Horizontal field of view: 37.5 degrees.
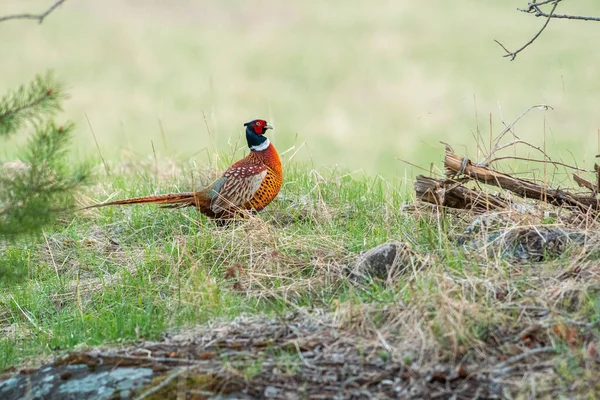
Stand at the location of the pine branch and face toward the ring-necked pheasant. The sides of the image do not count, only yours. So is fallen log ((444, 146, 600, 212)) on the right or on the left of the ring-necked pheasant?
right

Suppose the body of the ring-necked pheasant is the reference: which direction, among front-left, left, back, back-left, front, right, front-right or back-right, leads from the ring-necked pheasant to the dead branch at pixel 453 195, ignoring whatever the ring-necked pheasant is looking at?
front-right

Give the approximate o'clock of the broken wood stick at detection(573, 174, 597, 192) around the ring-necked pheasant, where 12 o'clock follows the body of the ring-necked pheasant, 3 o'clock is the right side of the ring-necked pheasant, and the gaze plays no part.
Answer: The broken wood stick is roughly at 1 o'clock from the ring-necked pheasant.

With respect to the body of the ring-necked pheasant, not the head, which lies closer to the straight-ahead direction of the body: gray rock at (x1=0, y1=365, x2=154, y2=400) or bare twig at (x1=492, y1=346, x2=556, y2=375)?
the bare twig

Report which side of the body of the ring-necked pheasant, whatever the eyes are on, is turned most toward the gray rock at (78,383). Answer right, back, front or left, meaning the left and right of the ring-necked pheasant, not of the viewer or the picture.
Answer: right

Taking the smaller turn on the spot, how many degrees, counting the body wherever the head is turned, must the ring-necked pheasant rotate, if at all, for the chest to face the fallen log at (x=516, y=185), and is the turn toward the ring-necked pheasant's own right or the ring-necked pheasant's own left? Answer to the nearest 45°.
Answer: approximately 45° to the ring-necked pheasant's own right

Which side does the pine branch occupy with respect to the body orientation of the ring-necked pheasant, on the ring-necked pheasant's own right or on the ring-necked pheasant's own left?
on the ring-necked pheasant's own right

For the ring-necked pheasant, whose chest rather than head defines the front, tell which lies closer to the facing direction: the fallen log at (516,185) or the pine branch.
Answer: the fallen log

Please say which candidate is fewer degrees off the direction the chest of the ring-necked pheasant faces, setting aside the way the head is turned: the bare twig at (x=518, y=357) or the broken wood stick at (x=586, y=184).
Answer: the broken wood stick

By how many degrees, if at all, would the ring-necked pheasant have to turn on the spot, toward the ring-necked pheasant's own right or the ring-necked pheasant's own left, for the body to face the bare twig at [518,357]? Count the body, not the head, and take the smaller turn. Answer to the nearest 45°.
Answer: approximately 90° to the ring-necked pheasant's own right

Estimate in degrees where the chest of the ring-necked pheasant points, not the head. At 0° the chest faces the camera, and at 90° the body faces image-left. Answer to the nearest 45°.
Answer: approximately 270°
